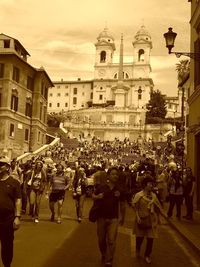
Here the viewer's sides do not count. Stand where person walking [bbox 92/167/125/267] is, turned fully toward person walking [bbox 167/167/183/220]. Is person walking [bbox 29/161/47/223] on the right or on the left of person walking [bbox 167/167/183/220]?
left

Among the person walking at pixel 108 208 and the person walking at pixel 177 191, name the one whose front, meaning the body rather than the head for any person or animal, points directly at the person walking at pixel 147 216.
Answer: the person walking at pixel 177 191

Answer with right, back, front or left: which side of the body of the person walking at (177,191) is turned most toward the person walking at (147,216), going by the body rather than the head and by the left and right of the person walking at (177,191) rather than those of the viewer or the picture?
front

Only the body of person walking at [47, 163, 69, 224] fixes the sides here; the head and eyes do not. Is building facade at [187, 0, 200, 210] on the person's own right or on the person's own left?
on the person's own left

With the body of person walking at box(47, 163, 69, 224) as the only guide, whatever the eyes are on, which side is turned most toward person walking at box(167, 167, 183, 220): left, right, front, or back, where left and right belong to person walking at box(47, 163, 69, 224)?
left

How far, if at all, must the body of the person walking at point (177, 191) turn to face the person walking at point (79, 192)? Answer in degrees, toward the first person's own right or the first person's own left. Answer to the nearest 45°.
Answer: approximately 45° to the first person's own right

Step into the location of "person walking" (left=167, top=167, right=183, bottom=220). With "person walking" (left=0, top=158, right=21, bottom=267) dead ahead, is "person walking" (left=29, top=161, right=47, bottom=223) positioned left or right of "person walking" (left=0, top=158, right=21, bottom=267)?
right

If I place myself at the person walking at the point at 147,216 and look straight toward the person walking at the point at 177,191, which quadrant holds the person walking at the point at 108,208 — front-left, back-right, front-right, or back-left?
back-left

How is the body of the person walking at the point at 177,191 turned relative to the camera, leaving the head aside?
toward the camera

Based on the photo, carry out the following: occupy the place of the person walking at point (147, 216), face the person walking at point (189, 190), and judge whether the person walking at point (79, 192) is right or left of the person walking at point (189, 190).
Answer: left

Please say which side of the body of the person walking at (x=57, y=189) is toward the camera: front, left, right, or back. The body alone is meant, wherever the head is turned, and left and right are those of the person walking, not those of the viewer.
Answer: front

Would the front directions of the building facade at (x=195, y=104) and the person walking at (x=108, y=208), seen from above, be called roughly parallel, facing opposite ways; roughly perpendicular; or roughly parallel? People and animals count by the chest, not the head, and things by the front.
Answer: roughly perpendicular

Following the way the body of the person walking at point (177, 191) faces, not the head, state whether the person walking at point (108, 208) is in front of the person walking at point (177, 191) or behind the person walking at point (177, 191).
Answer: in front
